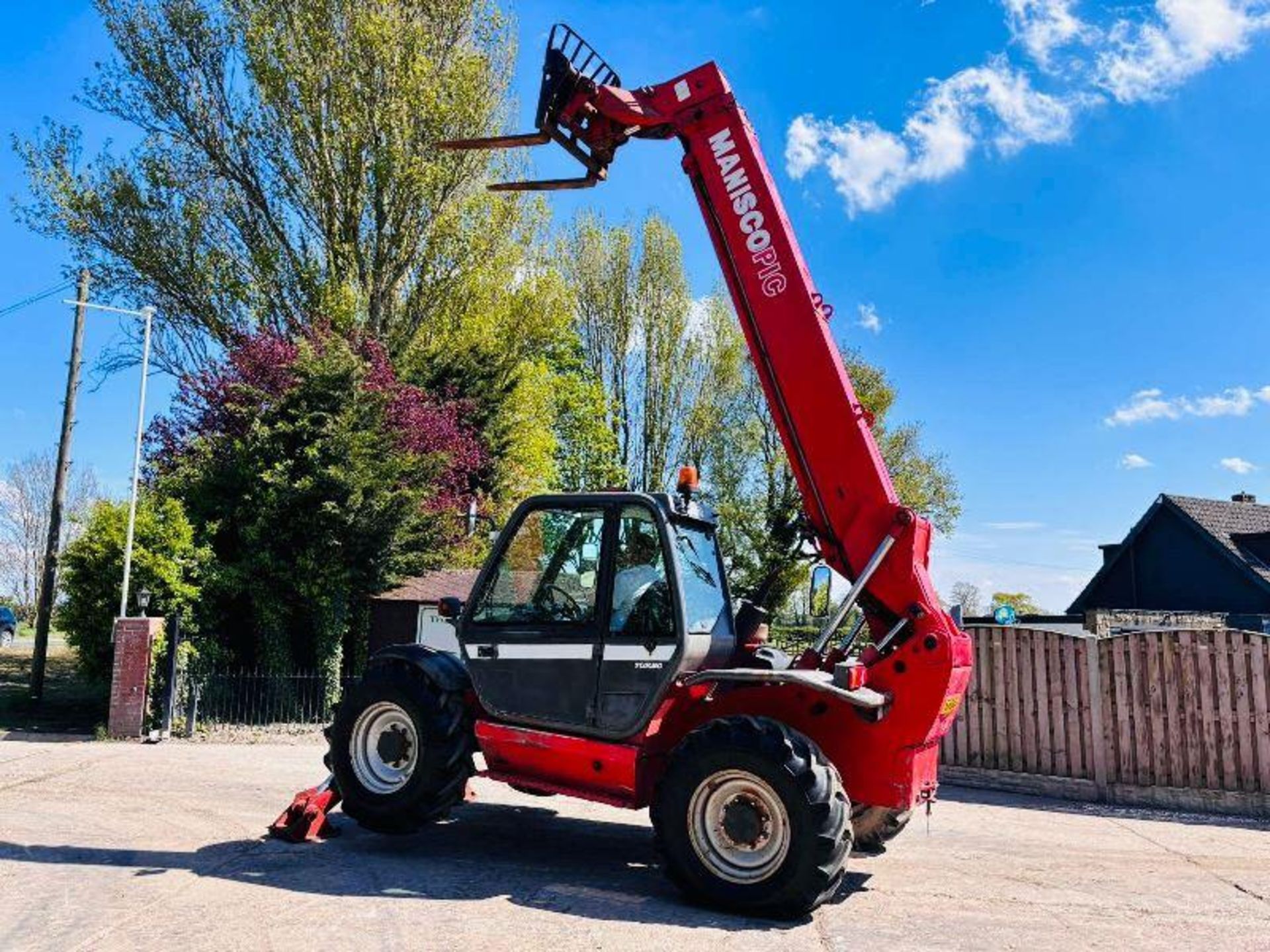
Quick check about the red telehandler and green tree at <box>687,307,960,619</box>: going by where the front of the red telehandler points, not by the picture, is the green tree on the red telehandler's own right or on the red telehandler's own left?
on the red telehandler's own right

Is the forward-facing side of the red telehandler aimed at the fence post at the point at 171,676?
yes

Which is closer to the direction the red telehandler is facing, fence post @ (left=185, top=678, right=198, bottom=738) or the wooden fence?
the fence post

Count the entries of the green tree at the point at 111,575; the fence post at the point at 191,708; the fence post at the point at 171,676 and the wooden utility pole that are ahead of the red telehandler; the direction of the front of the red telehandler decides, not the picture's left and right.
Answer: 4

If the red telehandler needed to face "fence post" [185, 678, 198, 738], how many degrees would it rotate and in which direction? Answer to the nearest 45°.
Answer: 0° — it already faces it

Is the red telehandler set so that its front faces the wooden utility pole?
yes

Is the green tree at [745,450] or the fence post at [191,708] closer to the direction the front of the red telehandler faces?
the fence post

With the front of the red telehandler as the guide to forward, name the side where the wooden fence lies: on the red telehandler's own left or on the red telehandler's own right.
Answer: on the red telehandler's own right

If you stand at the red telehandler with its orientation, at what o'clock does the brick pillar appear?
The brick pillar is roughly at 12 o'clock from the red telehandler.

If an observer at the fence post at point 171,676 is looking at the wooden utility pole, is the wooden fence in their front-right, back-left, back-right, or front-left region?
back-right

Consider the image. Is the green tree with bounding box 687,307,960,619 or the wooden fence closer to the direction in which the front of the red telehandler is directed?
the green tree

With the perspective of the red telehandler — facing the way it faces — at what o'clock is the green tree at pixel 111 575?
The green tree is roughly at 12 o'clock from the red telehandler.

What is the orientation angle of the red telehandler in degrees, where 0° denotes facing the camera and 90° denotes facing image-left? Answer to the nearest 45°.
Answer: approximately 135°

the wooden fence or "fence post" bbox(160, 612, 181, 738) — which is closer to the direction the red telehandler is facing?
the fence post
